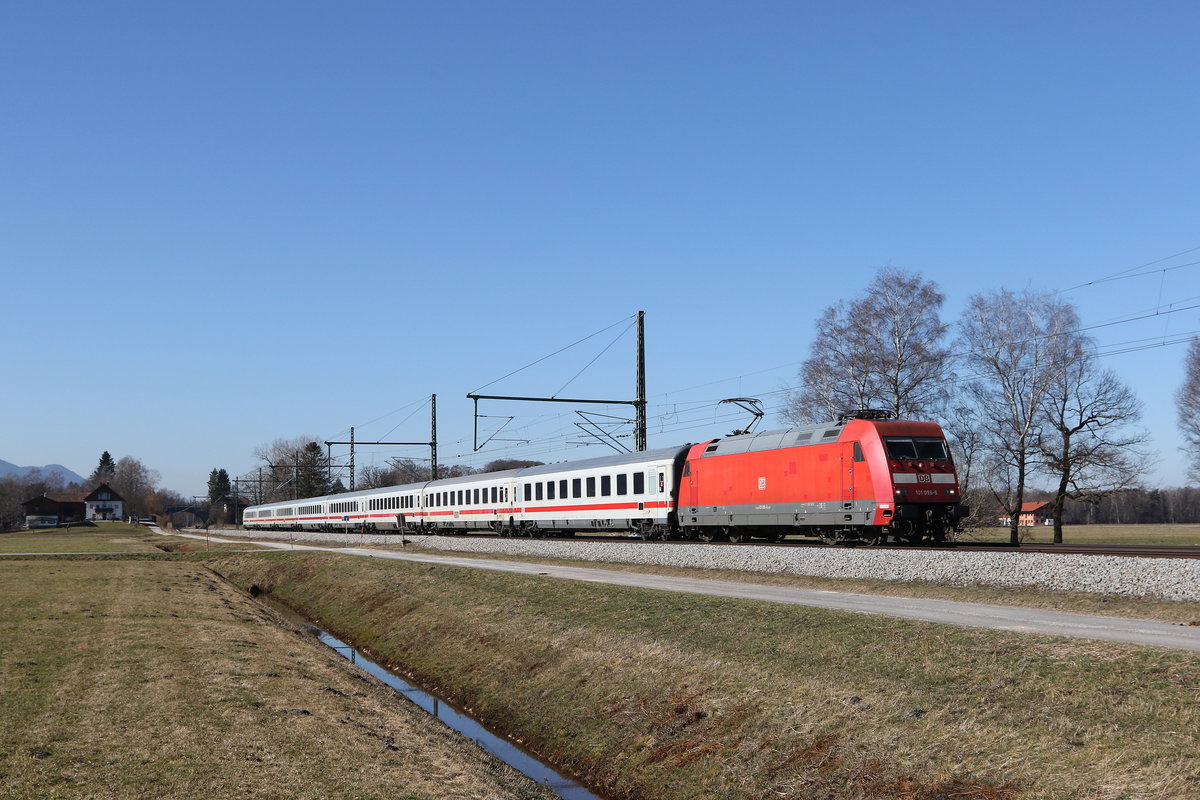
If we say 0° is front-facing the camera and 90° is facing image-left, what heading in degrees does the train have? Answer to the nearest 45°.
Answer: approximately 315°
